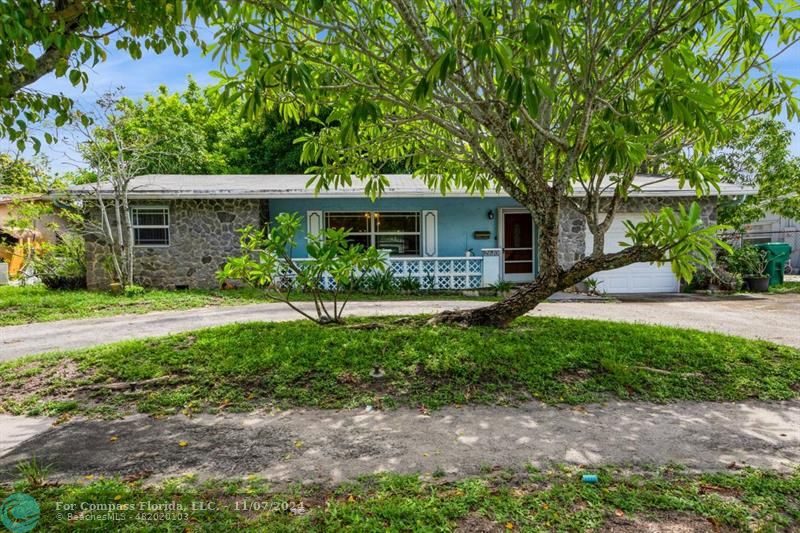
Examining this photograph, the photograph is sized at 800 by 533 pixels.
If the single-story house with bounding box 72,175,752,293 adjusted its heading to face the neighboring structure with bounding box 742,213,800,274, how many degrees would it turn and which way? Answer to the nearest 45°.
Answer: approximately 135° to its left

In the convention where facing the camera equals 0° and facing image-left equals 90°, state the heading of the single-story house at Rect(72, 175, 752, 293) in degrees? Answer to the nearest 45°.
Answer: approximately 0°

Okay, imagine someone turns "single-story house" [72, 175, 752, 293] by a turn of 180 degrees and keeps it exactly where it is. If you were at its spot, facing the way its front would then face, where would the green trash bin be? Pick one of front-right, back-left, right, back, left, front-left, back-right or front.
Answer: right

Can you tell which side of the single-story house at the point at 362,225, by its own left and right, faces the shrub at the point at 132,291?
right
